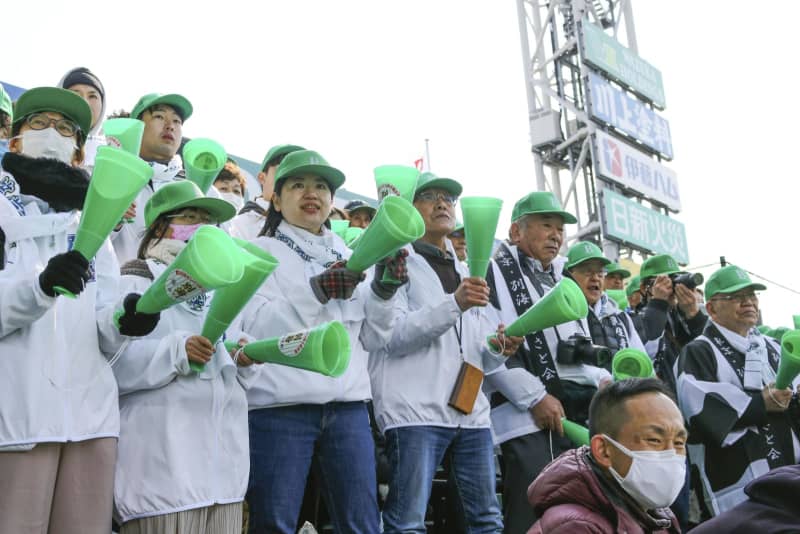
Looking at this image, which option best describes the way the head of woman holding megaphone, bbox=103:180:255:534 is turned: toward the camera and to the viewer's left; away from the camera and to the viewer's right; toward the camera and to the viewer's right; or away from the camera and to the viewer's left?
toward the camera and to the viewer's right

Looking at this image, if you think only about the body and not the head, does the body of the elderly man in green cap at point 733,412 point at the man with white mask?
no

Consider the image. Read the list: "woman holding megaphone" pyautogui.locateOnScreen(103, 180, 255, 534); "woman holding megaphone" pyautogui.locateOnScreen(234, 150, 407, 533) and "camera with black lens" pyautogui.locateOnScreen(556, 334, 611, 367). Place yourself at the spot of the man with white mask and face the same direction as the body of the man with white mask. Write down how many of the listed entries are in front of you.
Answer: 0

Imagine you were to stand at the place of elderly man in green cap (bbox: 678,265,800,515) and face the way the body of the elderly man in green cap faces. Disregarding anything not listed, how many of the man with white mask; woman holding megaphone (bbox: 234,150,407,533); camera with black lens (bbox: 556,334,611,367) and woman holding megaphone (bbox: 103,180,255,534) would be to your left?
0

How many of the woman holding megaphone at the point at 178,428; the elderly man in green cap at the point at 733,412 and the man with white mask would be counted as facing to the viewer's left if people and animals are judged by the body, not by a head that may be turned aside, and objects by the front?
0

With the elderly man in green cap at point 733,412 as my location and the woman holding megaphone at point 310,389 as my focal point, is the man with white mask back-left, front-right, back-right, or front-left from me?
front-left

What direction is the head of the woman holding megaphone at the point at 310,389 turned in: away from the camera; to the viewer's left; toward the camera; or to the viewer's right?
toward the camera

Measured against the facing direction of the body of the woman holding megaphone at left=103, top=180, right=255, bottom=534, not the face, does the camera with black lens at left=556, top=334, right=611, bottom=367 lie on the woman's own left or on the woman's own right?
on the woman's own left

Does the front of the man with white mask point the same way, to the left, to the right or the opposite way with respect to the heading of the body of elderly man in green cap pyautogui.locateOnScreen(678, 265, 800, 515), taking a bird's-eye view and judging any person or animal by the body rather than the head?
the same way

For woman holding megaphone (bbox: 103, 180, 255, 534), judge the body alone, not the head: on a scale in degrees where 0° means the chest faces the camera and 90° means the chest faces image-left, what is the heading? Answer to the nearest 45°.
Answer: approximately 315°

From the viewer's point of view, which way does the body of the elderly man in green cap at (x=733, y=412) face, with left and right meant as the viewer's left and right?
facing the viewer and to the right of the viewer

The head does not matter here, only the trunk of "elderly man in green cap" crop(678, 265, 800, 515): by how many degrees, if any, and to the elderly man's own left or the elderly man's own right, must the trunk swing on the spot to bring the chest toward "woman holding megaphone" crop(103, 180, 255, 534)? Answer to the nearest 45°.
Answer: approximately 90° to the elderly man's own right

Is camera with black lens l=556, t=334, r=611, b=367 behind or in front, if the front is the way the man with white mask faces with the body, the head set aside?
behind
